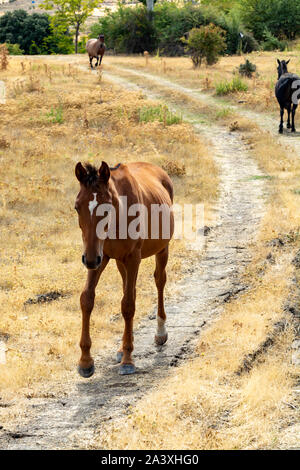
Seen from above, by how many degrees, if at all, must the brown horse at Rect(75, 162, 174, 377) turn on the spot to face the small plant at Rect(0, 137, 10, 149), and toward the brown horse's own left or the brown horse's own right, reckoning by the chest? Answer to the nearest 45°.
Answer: approximately 135° to the brown horse's own right

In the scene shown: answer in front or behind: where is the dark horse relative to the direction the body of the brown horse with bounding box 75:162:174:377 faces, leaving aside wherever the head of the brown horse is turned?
behind

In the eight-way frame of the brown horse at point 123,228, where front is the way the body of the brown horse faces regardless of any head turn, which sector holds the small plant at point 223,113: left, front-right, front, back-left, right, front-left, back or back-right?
back-right

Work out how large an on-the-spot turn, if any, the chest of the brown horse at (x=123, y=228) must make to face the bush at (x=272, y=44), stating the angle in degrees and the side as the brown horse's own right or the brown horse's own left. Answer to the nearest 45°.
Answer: approximately 135° to the brown horse's own right

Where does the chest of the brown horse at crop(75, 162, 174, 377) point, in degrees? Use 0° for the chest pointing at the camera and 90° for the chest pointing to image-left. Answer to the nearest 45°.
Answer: approximately 45°

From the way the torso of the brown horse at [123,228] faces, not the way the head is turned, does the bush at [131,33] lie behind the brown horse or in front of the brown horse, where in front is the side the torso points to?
behind

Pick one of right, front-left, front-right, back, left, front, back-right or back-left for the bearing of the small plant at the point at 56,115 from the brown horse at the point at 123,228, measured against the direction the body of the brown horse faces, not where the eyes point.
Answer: back-right

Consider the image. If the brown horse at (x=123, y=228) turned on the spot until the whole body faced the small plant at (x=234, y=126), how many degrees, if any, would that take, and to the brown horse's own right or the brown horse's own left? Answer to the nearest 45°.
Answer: approximately 135° to the brown horse's own right

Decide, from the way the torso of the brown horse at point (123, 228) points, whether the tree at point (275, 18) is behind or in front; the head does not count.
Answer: behind
